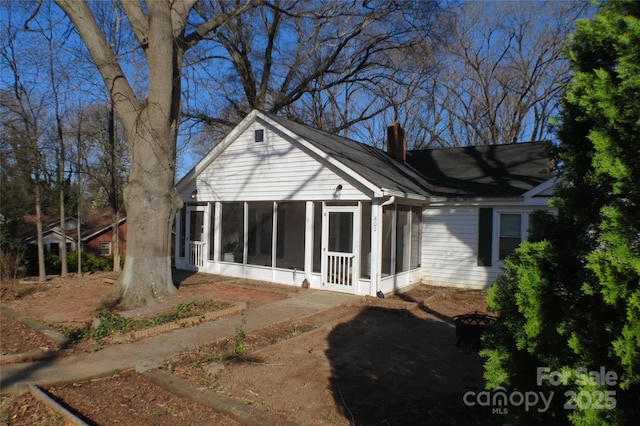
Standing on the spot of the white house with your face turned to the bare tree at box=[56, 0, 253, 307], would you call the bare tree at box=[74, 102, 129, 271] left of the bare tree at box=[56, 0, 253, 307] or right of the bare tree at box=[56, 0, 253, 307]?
right

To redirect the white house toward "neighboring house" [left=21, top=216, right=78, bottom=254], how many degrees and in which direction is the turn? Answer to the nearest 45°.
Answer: approximately 90° to its right

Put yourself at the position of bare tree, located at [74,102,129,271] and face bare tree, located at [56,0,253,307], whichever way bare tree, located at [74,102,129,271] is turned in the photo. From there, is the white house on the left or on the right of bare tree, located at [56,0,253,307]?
left

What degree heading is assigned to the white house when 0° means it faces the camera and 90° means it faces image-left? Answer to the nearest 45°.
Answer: approximately 45°

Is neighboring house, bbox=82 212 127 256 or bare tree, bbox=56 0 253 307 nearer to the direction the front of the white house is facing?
the bare tree

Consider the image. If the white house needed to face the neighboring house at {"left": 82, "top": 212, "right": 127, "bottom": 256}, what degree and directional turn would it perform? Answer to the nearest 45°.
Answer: approximately 90° to its right

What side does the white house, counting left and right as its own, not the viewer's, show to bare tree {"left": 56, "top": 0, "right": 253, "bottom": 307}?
front

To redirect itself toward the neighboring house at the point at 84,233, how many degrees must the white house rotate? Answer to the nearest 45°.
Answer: approximately 90° to its right
